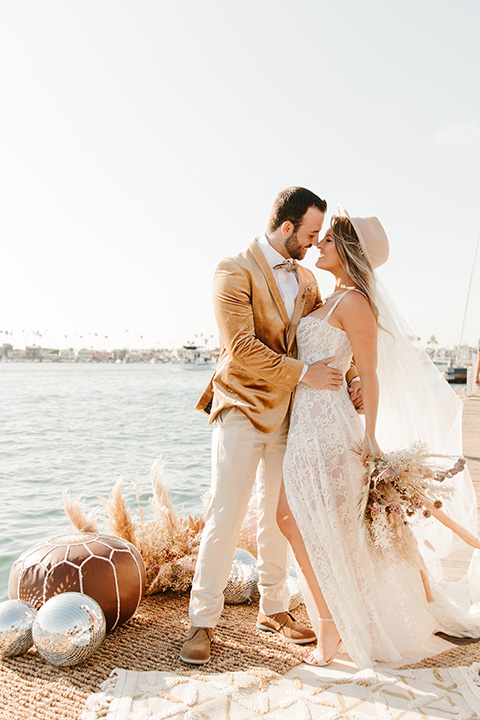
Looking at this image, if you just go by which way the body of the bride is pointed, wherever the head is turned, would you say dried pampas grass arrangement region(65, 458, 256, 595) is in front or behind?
in front

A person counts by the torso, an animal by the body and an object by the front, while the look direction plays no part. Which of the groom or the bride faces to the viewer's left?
the bride

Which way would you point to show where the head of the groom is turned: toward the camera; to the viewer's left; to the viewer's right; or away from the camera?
to the viewer's right

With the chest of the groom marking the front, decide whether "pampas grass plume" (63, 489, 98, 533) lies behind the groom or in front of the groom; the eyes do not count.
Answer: behind

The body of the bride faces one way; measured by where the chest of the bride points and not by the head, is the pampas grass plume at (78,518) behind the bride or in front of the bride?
in front

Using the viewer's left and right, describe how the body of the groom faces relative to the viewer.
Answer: facing the viewer and to the right of the viewer

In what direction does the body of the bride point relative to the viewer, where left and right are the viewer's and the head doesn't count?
facing to the left of the viewer

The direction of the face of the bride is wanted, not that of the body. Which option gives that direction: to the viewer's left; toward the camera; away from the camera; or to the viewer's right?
to the viewer's left
